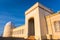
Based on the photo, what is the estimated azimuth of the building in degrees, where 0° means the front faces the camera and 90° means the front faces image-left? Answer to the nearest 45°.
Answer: approximately 45°
